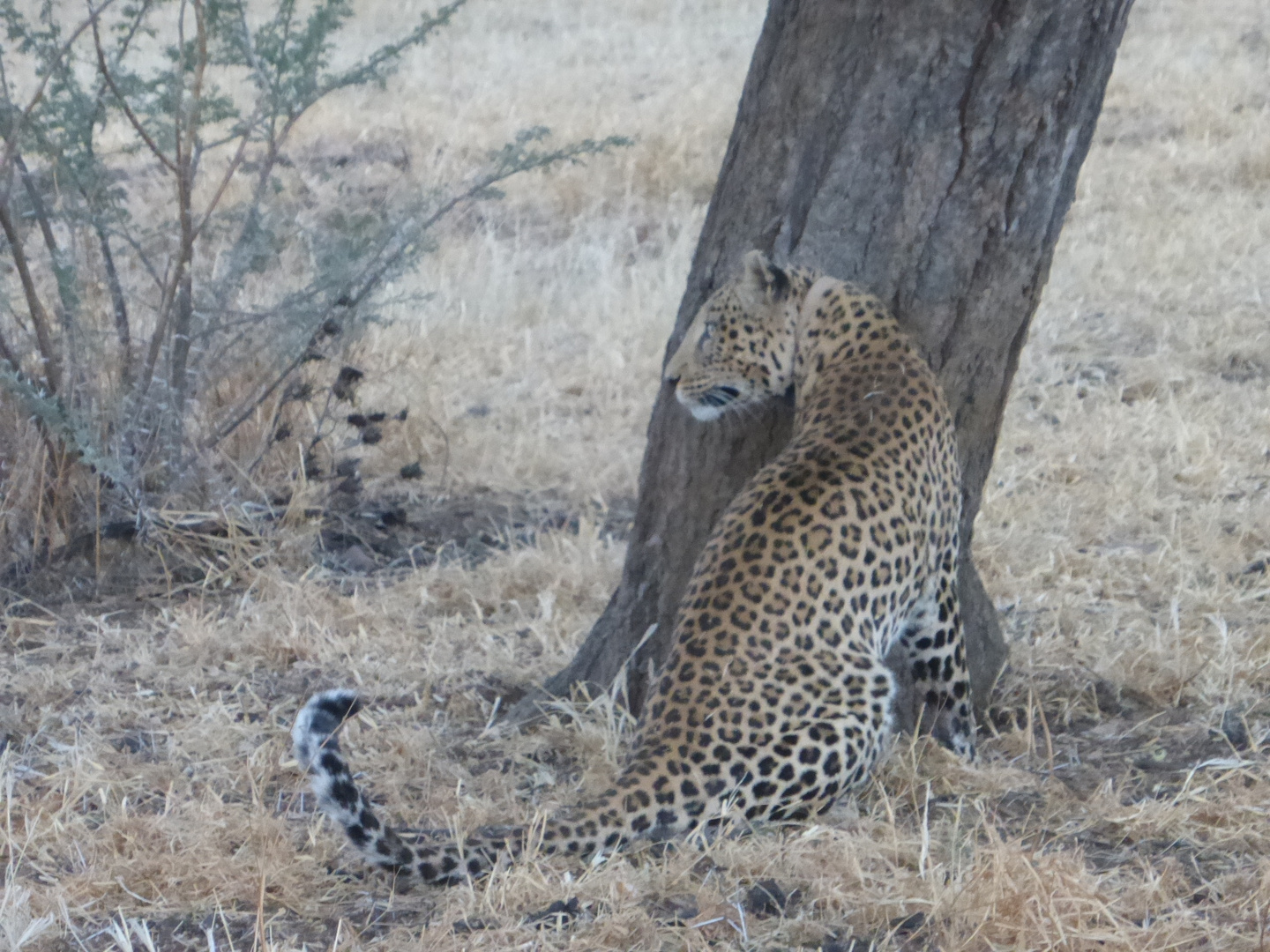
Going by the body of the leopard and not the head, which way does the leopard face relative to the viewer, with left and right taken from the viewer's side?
facing away from the viewer and to the right of the viewer
